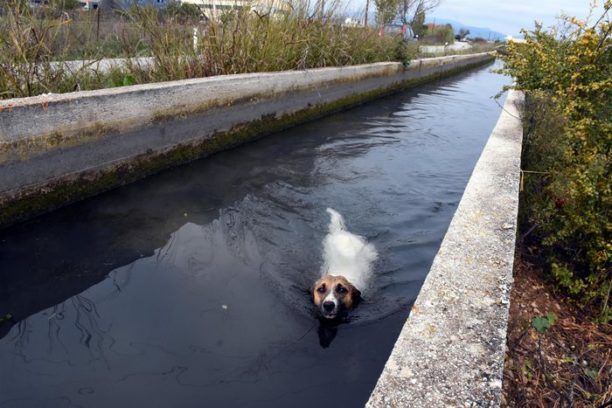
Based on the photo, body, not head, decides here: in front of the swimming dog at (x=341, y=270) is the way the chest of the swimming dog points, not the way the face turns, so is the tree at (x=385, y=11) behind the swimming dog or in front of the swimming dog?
behind

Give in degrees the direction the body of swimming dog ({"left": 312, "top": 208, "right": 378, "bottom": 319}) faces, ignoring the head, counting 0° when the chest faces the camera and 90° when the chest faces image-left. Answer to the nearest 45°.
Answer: approximately 0°

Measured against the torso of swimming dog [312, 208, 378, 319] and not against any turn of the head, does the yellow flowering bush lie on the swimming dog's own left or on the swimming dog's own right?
on the swimming dog's own left

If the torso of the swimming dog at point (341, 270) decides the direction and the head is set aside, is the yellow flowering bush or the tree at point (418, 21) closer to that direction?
the yellow flowering bush

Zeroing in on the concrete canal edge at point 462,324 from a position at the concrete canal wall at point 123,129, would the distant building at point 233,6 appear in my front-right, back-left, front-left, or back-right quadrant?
back-left

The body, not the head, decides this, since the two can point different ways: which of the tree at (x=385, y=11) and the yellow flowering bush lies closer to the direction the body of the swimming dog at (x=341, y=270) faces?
the yellow flowering bush

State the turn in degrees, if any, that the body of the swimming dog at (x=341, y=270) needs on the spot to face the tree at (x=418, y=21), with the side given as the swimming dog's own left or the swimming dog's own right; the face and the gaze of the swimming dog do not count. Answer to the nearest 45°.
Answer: approximately 180°

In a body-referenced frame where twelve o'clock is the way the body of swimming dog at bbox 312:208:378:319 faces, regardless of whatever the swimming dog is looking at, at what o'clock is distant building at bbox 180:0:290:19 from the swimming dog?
The distant building is roughly at 5 o'clock from the swimming dog.
